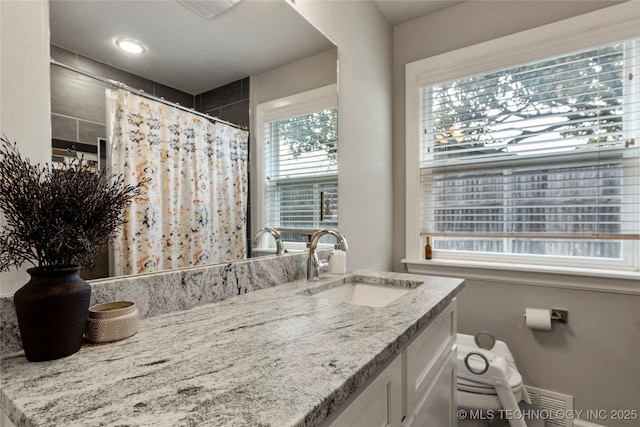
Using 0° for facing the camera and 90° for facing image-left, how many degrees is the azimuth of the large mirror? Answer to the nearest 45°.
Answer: approximately 315°

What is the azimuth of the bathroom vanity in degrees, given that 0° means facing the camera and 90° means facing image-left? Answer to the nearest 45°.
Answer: approximately 315°

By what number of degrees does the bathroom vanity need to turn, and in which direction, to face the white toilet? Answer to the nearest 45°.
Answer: approximately 90° to its left

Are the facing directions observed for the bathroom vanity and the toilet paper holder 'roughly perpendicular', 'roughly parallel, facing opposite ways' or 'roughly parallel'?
roughly perpendicular

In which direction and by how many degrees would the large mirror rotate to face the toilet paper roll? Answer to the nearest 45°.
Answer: approximately 45° to its left
